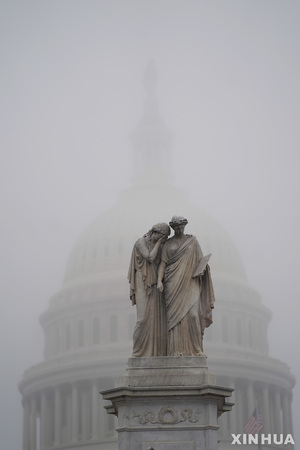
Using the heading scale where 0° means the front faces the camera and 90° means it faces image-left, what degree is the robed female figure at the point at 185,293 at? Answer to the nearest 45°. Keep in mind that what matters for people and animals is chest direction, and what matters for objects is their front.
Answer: approximately 0°

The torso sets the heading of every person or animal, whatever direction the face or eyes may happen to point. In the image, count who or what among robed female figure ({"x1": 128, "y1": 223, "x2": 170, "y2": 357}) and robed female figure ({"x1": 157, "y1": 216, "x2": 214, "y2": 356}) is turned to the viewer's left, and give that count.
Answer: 0

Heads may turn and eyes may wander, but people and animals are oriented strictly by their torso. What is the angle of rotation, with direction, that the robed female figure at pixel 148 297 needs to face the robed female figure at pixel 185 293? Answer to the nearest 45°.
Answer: approximately 45° to its left

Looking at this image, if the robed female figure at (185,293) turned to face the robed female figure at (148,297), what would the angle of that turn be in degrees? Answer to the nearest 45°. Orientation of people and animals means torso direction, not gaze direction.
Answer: approximately 90° to its right

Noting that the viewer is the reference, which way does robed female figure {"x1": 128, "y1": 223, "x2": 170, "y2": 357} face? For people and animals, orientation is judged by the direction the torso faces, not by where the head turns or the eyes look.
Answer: facing the viewer and to the right of the viewer
